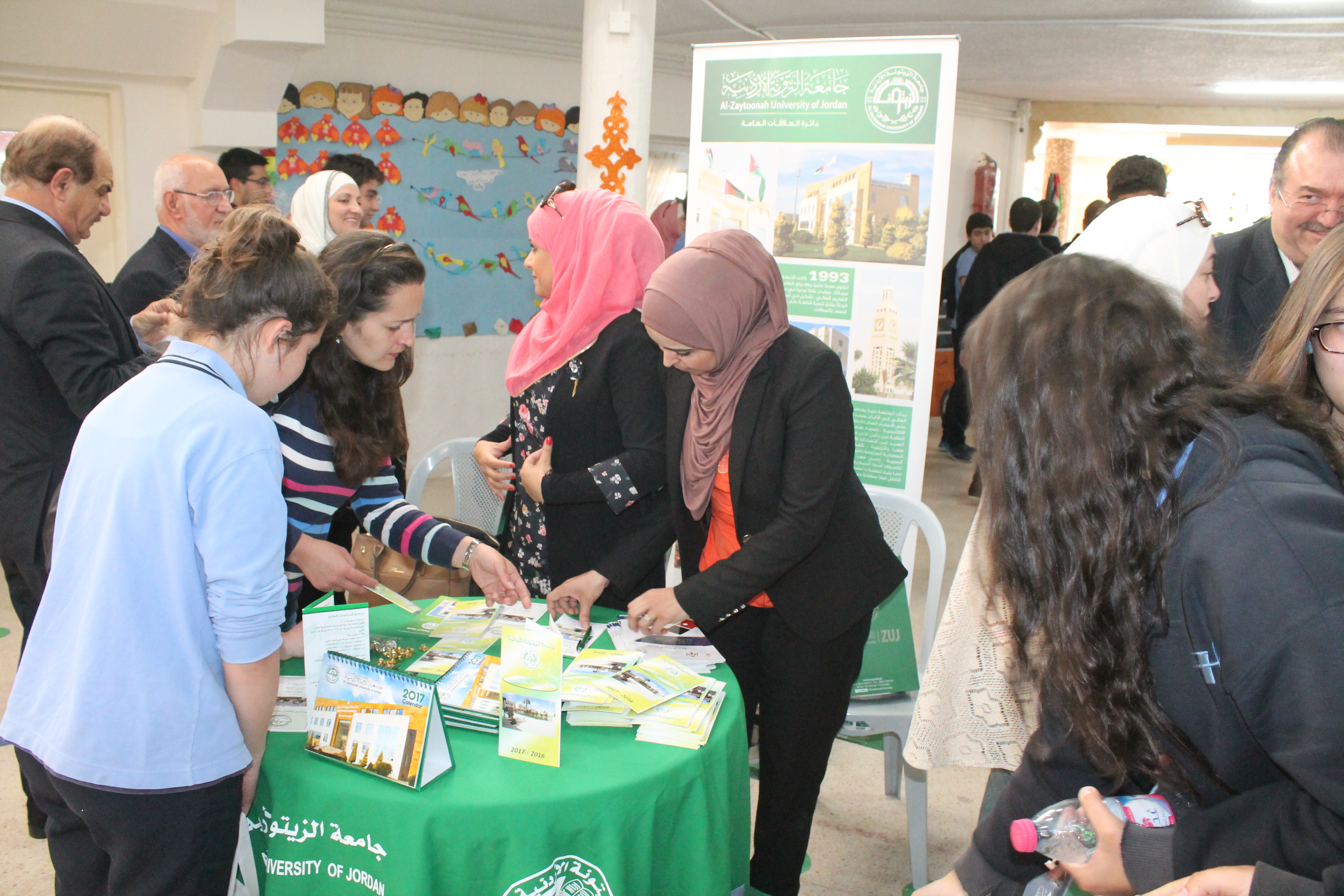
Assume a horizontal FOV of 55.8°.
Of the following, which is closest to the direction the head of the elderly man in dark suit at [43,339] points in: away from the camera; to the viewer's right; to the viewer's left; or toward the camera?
to the viewer's right

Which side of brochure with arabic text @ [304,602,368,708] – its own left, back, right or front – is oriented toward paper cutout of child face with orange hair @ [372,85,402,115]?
back

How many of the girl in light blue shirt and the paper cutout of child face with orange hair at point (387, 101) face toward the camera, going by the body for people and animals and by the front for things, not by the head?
1

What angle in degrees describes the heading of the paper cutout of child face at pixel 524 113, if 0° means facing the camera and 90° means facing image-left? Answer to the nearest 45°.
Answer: approximately 0°

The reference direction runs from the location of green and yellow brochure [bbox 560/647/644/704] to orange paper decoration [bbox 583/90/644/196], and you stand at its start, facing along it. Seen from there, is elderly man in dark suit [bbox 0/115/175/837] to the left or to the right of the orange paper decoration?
left

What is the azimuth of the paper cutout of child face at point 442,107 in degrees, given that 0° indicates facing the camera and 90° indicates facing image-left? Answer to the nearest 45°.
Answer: approximately 0°

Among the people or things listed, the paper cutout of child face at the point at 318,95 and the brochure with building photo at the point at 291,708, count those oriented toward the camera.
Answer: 2

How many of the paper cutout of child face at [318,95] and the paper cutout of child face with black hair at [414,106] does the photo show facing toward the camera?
2
